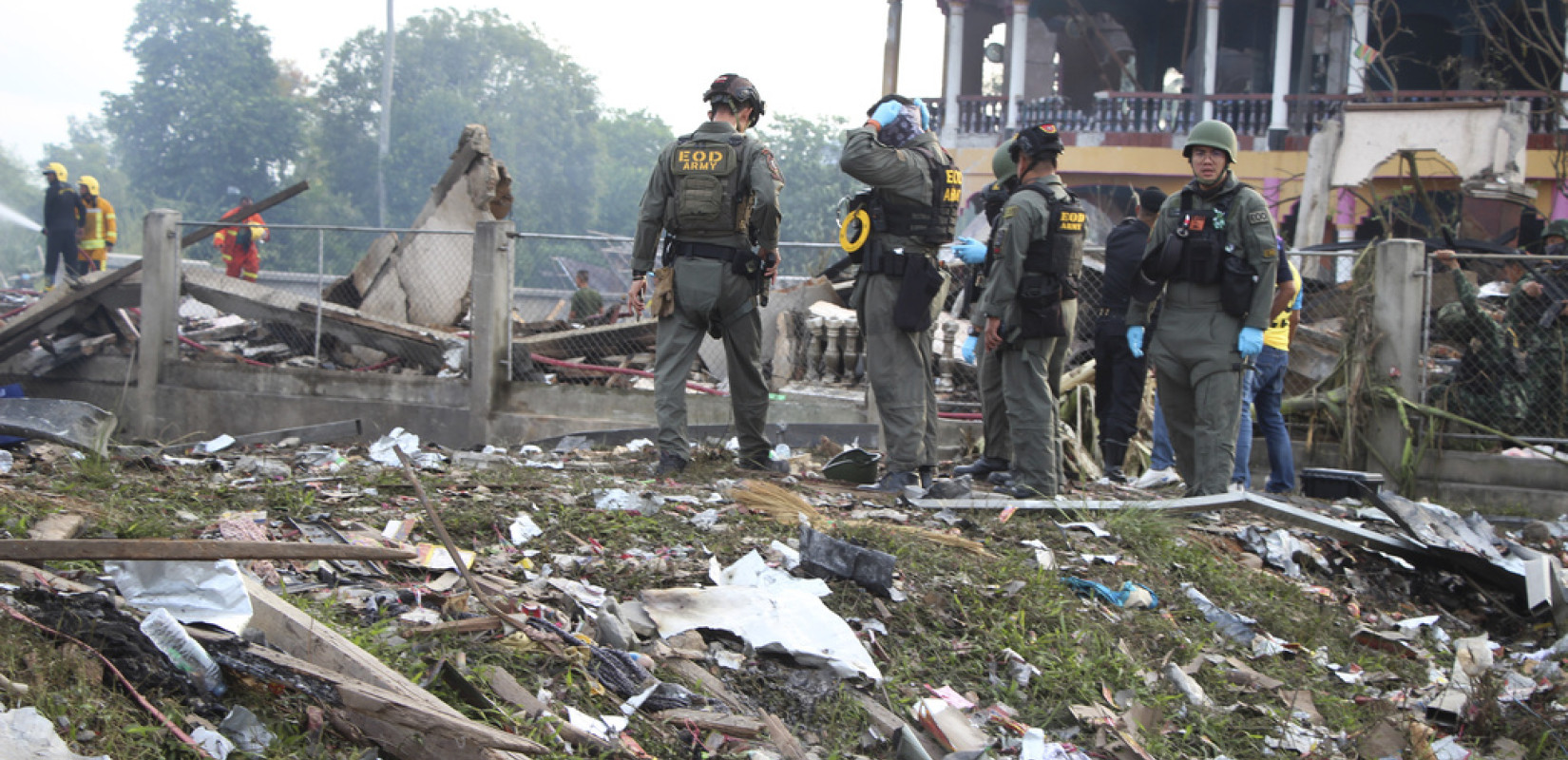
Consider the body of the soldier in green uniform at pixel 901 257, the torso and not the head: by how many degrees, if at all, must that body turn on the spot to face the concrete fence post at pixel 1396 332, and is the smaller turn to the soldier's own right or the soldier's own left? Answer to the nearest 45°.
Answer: approximately 135° to the soldier's own right

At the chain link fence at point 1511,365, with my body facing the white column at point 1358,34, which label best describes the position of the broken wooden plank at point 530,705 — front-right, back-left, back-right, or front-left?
back-left

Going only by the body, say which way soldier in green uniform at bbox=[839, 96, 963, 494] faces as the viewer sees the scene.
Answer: to the viewer's left

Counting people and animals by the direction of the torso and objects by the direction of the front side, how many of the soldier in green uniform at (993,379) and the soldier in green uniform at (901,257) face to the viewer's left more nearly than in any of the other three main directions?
2

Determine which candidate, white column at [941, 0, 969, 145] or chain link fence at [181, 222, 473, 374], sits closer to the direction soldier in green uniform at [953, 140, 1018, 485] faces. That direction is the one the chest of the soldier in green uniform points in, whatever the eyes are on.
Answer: the chain link fence

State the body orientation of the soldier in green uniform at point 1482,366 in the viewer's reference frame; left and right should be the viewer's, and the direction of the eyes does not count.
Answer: facing to the left of the viewer

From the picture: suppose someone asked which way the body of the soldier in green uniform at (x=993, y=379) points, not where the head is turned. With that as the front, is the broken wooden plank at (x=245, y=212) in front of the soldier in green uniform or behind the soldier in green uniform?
in front

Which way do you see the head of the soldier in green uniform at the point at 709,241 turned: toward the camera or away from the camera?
away from the camera

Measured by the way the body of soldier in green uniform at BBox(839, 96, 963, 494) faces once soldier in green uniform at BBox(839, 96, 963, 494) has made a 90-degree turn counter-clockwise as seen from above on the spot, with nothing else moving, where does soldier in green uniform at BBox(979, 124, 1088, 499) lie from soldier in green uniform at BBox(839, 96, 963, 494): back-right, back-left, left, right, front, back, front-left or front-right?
left

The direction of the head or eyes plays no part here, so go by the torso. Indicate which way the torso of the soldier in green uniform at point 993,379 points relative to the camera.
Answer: to the viewer's left
